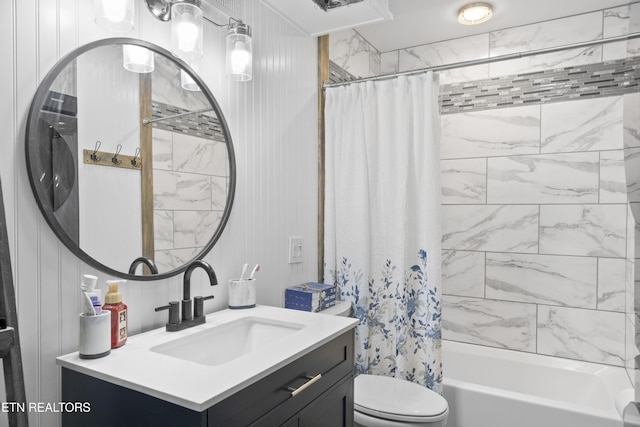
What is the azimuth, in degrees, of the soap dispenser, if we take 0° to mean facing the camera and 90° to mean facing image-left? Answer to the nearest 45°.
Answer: approximately 315°

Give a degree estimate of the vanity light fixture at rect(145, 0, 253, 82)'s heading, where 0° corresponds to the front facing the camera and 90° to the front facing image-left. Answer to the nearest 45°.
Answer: approximately 315°

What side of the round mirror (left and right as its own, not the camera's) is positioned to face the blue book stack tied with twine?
left

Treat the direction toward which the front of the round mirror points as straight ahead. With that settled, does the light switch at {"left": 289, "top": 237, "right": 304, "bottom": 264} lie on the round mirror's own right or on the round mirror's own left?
on the round mirror's own left

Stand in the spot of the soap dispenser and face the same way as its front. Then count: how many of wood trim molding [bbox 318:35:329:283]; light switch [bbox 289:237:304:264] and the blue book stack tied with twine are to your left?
3
